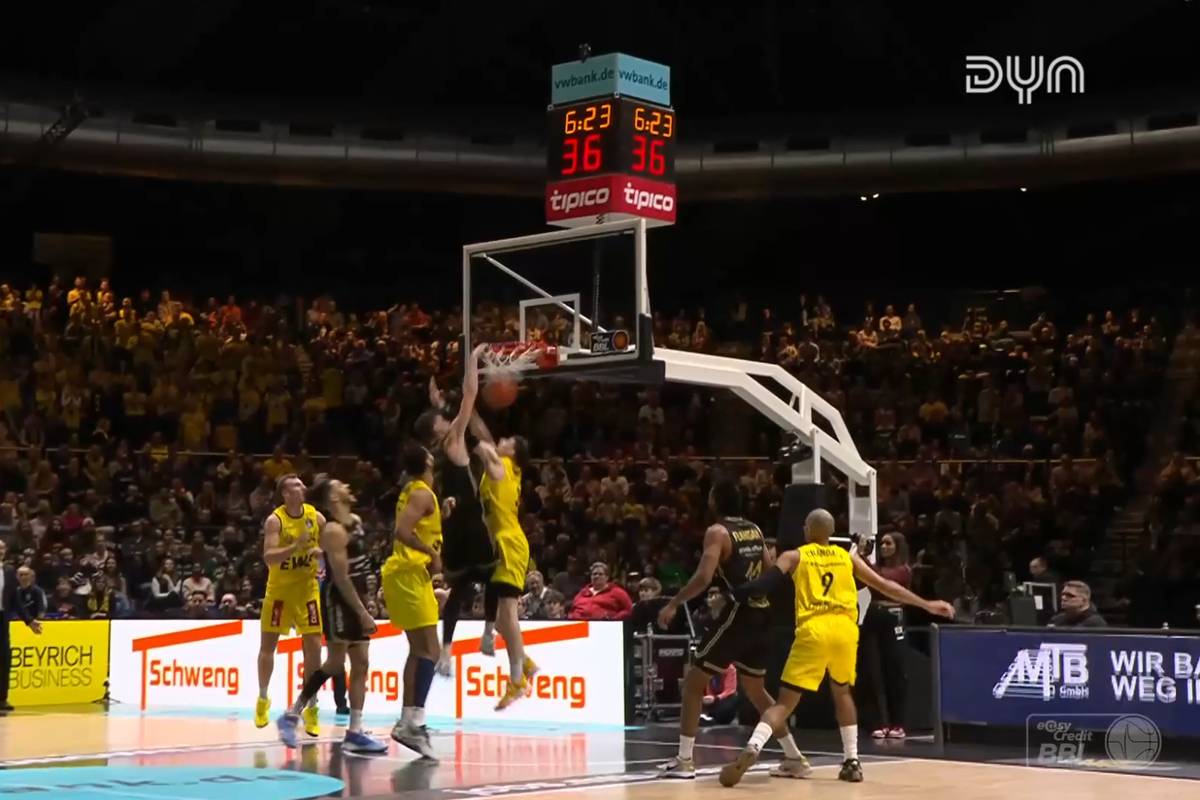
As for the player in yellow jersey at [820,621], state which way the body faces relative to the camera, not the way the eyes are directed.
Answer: away from the camera

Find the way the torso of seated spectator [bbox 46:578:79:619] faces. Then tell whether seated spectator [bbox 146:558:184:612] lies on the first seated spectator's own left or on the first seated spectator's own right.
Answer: on the first seated spectator's own left

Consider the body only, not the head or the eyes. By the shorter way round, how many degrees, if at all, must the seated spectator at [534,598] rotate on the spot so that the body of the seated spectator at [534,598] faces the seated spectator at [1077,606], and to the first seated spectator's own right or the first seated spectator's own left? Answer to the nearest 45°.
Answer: approximately 45° to the first seated spectator's own left

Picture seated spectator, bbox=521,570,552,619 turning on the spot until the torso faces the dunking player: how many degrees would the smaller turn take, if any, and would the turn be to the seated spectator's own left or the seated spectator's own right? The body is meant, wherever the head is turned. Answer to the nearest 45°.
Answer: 0° — they already face them

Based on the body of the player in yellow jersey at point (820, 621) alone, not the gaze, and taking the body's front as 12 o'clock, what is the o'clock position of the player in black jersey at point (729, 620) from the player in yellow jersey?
The player in black jersey is roughly at 9 o'clock from the player in yellow jersey.

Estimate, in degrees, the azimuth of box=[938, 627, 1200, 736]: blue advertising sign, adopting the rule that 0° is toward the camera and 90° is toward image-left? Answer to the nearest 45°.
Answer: approximately 0°

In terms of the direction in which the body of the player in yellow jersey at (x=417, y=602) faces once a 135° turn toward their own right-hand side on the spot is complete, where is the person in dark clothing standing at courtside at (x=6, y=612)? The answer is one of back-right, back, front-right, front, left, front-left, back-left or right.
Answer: right

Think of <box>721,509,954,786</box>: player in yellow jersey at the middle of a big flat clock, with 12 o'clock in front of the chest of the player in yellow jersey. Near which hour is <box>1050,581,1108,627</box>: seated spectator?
The seated spectator is roughly at 1 o'clock from the player in yellow jersey.
